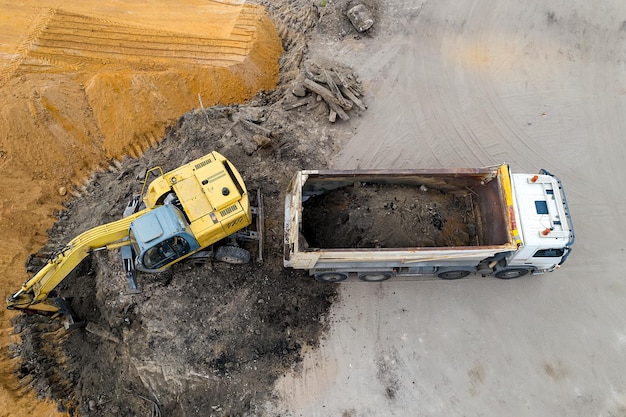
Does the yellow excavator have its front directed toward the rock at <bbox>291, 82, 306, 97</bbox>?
no

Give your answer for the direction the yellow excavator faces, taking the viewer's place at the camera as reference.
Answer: facing the viewer and to the left of the viewer

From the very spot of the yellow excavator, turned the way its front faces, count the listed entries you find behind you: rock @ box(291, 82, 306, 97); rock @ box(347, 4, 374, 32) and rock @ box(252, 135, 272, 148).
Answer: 3

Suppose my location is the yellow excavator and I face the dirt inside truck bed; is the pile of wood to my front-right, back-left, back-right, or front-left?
front-left

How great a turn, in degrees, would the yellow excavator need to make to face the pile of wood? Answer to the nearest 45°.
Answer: approximately 180°

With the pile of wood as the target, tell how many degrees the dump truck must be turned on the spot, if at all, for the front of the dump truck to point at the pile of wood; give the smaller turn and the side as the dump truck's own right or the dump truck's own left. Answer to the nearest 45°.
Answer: approximately 135° to the dump truck's own left

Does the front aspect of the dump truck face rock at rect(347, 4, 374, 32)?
no

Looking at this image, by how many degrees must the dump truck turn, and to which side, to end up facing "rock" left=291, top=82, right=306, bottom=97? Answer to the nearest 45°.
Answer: approximately 135° to its left

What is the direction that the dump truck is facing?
to the viewer's right

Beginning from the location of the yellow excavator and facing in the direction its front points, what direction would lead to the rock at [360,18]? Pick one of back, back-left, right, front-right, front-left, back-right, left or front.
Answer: back

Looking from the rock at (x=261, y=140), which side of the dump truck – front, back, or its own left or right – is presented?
back
